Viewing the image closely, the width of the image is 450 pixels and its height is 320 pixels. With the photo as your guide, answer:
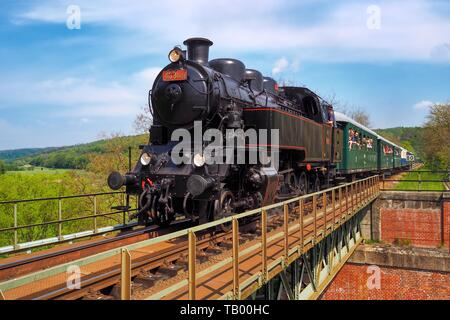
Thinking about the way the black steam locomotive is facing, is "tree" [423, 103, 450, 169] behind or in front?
behind

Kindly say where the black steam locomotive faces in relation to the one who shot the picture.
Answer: facing the viewer and to the left of the viewer
